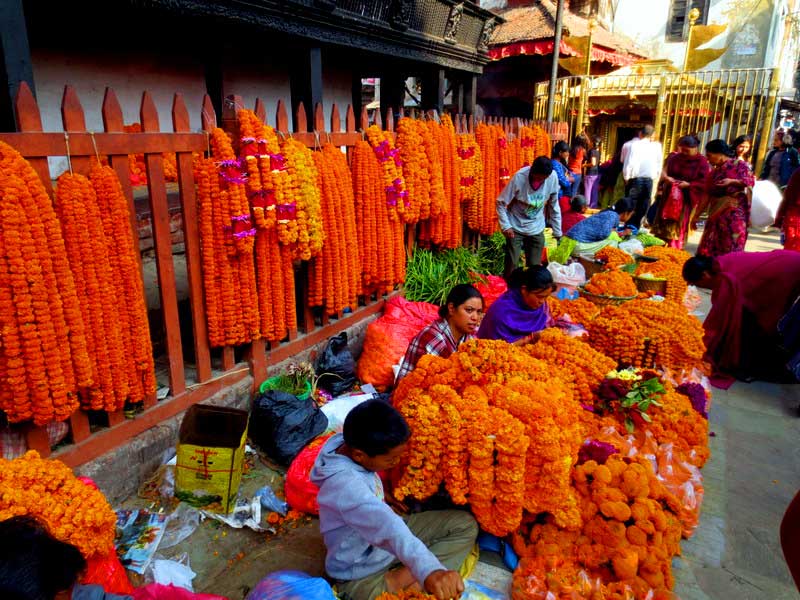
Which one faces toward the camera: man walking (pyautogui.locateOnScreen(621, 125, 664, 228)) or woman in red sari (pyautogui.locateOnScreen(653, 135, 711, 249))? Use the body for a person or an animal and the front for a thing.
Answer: the woman in red sari

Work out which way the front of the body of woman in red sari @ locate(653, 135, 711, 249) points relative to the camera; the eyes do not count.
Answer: toward the camera

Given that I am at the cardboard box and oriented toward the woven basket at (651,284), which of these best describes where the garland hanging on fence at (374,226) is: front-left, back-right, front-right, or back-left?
front-left

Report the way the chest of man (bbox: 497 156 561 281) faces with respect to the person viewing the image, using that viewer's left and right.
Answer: facing the viewer

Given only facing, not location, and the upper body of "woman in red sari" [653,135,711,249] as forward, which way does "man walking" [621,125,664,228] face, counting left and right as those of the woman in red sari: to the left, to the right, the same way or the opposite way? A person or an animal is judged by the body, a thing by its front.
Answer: the opposite way

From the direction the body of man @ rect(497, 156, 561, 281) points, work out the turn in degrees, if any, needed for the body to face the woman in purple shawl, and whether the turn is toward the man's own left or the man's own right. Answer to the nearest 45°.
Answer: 0° — they already face them

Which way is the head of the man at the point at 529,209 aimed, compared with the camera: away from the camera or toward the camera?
toward the camera

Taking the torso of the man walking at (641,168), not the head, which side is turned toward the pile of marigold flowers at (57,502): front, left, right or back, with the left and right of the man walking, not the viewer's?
back

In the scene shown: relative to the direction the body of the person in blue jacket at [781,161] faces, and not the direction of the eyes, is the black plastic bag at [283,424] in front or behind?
in front

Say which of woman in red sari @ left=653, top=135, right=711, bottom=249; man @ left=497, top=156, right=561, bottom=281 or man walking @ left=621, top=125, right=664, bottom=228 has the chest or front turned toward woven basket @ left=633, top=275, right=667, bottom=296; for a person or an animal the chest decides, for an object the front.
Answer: the woman in red sari

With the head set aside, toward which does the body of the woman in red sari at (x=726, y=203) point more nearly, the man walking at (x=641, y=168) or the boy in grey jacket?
the boy in grey jacket
